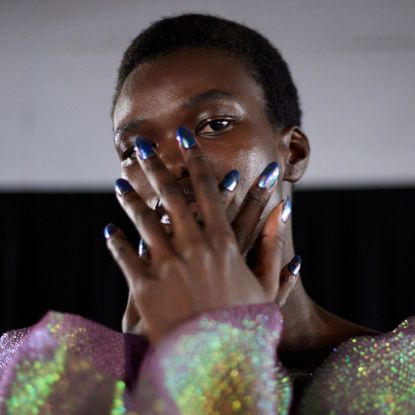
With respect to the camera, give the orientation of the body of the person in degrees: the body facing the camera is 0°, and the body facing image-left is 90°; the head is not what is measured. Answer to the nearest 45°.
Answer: approximately 0°
